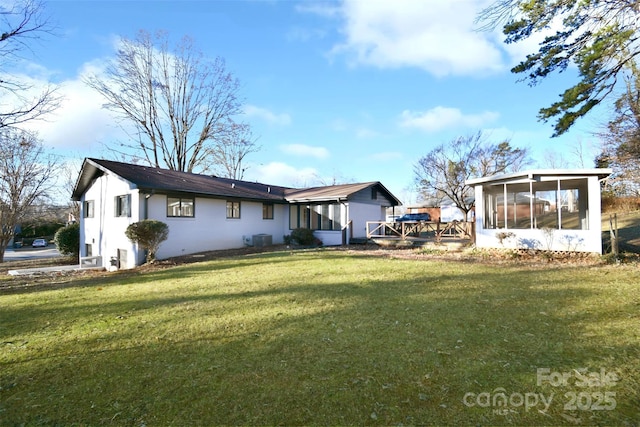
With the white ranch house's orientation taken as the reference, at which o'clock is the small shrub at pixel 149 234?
The small shrub is roughly at 8 o'clock from the white ranch house.

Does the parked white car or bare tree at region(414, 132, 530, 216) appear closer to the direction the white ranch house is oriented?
the parked white car

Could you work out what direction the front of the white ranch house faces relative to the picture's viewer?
facing away from the viewer and to the left of the viewer

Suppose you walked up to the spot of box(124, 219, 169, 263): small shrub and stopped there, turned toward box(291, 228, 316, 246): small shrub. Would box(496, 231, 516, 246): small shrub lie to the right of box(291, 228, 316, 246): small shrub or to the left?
right

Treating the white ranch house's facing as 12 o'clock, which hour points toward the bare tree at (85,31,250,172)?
The bare tree is roughly at 1 o'clock from the white ranch house.

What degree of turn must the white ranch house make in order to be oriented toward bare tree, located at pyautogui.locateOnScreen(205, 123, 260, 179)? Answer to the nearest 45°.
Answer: approximately 45° to its right

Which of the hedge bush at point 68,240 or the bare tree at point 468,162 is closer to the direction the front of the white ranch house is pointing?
the hedge bush
